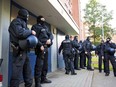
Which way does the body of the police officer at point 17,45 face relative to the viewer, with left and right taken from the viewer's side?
facing to the right of the viewer

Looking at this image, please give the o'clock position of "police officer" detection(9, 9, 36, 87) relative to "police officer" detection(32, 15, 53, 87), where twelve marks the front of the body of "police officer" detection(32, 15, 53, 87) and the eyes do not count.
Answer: "police officer" detection(9, 9, 36, 87) is roughly at 2 o'clock from "police officer" detection(32, 15, 53, 87).

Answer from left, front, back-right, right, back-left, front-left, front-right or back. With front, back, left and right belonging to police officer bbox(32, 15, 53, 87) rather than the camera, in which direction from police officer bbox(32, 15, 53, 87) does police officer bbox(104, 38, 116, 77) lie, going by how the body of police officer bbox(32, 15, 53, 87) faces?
left

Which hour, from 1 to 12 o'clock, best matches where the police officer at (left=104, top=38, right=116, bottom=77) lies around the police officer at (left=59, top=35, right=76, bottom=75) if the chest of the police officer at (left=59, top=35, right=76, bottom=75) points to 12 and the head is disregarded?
the police officer at (left=104, top=38, right=116, bottom=77) is roughly at 3 o'clock from the police officer at (left=59, top=35, right=76, bottom=75).

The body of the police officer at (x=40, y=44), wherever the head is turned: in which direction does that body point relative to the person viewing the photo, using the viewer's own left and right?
facing the viewer and to the right of the viewer

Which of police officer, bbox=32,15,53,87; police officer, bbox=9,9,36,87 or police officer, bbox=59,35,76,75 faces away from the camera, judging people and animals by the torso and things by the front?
police officer, bbox=59,35,76,75

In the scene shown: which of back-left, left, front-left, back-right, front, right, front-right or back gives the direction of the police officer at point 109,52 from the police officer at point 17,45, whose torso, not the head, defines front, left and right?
front-left

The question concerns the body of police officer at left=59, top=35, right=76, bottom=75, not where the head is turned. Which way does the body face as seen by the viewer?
away from the camera
